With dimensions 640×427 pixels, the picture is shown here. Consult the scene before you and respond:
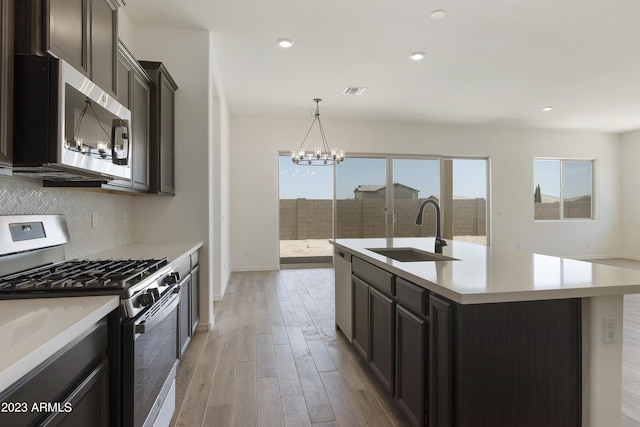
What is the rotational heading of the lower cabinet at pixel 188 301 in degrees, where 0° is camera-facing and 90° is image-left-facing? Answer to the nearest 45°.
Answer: approximately 270°

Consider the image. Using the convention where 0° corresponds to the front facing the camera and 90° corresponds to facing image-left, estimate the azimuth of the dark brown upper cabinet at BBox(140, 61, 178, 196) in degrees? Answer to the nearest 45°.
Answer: approximately 270°

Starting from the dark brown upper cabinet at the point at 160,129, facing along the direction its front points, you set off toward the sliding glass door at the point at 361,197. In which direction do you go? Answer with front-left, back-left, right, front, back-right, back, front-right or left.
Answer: front-left

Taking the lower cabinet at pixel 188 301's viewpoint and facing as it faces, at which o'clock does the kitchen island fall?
The kitchen island is roughly at 12 o'clock from the lower cabinet.

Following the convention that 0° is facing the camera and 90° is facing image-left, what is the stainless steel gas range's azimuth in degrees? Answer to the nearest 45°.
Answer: approximately 315°

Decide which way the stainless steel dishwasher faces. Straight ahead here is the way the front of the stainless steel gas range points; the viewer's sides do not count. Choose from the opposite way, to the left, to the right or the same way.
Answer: the opposite way

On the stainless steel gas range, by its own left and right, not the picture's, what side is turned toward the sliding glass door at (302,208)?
left

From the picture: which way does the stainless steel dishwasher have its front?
to the viewer's left

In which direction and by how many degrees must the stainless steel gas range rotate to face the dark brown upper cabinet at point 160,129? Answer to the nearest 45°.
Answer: approximately 135° to its left

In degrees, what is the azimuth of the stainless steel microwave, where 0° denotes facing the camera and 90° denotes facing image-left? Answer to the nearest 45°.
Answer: approximately 315°

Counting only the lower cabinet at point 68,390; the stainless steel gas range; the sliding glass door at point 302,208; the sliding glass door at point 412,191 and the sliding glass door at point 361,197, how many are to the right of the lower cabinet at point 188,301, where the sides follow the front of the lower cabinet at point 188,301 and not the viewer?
2

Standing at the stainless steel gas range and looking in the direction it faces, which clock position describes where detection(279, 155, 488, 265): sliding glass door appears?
The sliding glass door is roughly at 9 o'clock from the stainless steel gas range.

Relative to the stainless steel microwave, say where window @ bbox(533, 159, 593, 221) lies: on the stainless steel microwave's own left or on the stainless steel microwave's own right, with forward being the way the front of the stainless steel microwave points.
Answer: on the stainless steel microwave's own left
